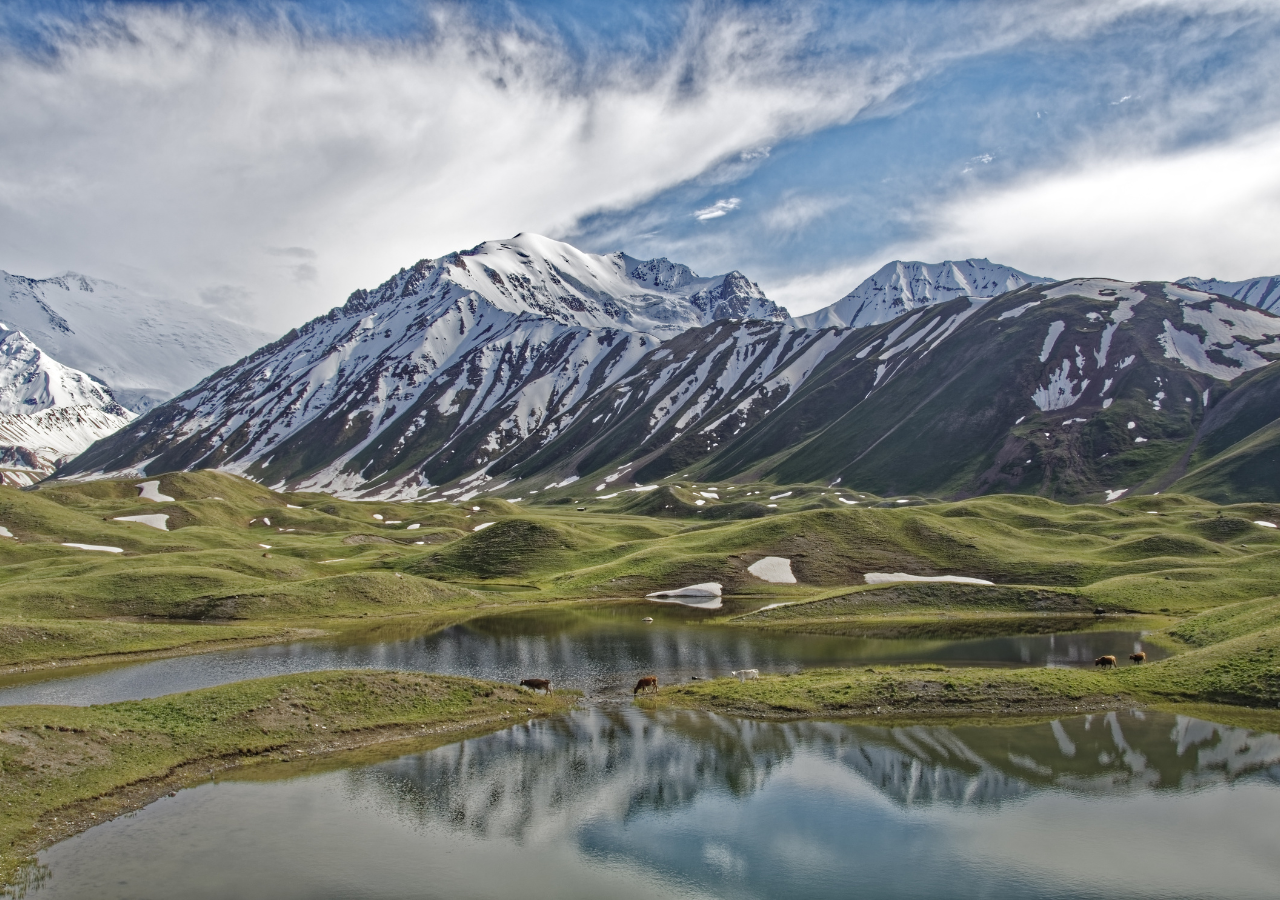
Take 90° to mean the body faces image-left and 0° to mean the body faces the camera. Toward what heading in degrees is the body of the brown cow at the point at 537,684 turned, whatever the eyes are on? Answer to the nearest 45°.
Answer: approximately 90°

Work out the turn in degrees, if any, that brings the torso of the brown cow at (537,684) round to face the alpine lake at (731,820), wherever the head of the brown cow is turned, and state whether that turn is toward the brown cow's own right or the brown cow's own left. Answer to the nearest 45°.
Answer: approximately 90° to the brown cow's own left
